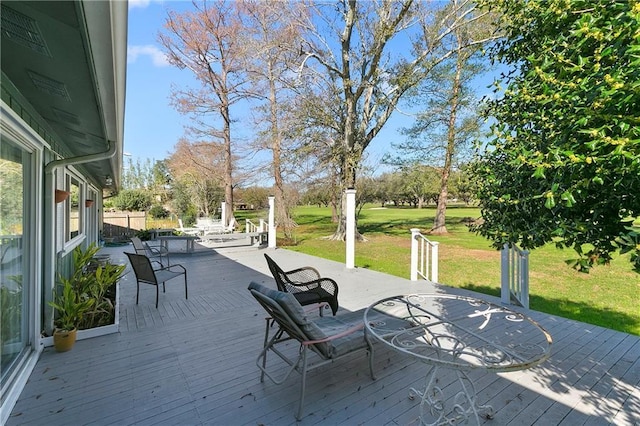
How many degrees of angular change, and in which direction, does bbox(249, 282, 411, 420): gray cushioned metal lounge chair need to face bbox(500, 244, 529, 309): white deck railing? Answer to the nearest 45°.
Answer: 0° — it already faces it

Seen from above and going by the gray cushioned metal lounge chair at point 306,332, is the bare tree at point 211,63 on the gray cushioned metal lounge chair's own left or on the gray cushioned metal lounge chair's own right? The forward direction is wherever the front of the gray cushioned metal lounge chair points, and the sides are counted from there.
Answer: on the gray cushioned metal lounge chair's own left

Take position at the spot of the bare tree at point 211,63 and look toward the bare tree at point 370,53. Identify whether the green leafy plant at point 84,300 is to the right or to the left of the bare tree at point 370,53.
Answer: right

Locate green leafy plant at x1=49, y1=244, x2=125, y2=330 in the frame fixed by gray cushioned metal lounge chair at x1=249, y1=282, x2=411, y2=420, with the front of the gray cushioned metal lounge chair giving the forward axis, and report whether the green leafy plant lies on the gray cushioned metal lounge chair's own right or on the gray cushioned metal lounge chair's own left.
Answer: on the gray cushioned metal lounge chair's own left

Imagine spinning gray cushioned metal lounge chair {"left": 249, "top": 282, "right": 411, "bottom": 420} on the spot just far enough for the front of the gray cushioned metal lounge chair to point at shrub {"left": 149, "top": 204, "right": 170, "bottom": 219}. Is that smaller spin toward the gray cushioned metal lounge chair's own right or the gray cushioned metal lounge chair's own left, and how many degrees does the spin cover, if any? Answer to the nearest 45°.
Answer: approximately 90° to the gray cushioned metal lounge chair's own left

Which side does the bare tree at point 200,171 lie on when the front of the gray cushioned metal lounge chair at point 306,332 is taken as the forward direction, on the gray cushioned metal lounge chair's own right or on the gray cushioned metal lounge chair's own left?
on the gray cushioned metal lounge chair's own left

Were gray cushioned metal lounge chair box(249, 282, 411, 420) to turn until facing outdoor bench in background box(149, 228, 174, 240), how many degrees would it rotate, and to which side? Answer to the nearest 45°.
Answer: approximately 90° to its left

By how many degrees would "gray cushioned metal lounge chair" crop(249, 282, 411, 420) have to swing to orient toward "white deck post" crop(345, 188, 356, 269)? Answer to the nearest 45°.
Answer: approximately 45° to its left
